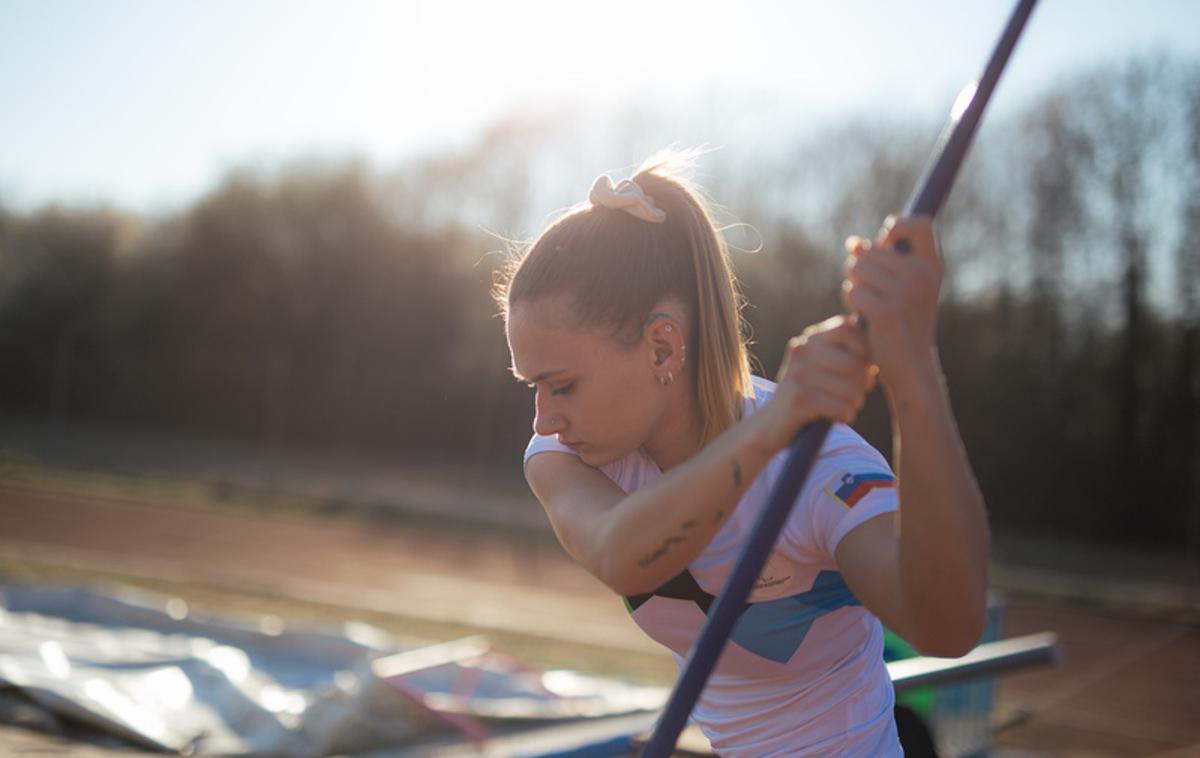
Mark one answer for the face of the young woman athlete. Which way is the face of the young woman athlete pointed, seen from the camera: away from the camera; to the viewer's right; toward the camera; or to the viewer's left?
to the viewer's left

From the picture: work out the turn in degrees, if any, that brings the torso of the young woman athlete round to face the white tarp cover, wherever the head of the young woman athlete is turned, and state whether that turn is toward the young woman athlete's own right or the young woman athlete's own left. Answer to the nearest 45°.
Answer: approximately 90° to the young woman athlete's own right

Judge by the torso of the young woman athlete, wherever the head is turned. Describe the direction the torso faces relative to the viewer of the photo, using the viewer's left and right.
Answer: facing the viewer and to the left of the viewer
